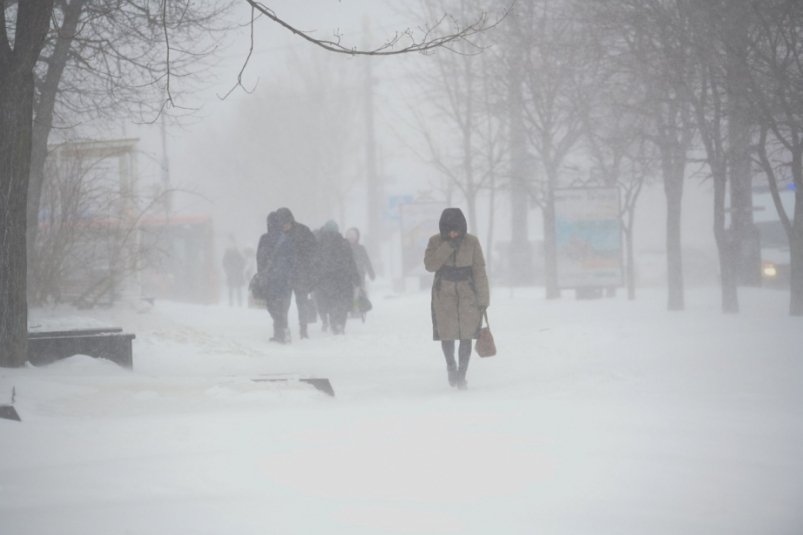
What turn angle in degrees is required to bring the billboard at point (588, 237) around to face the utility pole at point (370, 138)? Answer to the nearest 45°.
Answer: approximately 135° to its right

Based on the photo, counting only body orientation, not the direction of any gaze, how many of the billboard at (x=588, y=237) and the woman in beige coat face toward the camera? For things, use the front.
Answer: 2

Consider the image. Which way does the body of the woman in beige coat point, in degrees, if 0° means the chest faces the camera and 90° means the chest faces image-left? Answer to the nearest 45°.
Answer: approximately 0°

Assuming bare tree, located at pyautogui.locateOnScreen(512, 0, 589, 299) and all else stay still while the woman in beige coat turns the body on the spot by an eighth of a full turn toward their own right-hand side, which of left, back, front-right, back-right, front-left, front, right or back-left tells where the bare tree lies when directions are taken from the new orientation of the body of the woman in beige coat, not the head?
back-right

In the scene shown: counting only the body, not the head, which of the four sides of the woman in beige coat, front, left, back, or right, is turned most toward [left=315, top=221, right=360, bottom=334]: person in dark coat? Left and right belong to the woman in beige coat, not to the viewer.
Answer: back

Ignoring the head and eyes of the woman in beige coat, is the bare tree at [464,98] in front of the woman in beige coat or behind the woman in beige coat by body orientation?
behind

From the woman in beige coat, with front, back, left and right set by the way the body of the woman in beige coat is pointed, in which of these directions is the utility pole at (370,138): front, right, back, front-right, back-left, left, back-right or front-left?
back

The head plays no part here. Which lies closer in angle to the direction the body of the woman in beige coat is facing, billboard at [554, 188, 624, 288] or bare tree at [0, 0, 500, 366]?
the bare tree

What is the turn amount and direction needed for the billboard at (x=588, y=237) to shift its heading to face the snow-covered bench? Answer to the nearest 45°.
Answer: approximately 45° to its right
